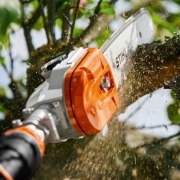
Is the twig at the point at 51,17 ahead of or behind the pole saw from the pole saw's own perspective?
ahead

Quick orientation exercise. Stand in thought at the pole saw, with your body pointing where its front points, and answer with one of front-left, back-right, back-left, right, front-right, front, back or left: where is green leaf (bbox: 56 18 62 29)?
front-left

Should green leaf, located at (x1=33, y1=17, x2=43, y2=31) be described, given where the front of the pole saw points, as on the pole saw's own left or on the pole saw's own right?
on the pole saw's own left

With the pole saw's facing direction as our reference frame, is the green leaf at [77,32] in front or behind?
in front

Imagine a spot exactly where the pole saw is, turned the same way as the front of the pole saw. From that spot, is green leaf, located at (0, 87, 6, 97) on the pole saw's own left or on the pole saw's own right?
on the pole saw's own left

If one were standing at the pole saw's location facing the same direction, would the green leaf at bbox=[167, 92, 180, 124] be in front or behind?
in front

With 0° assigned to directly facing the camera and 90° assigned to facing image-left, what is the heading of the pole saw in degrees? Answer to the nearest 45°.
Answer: approximately 225°
